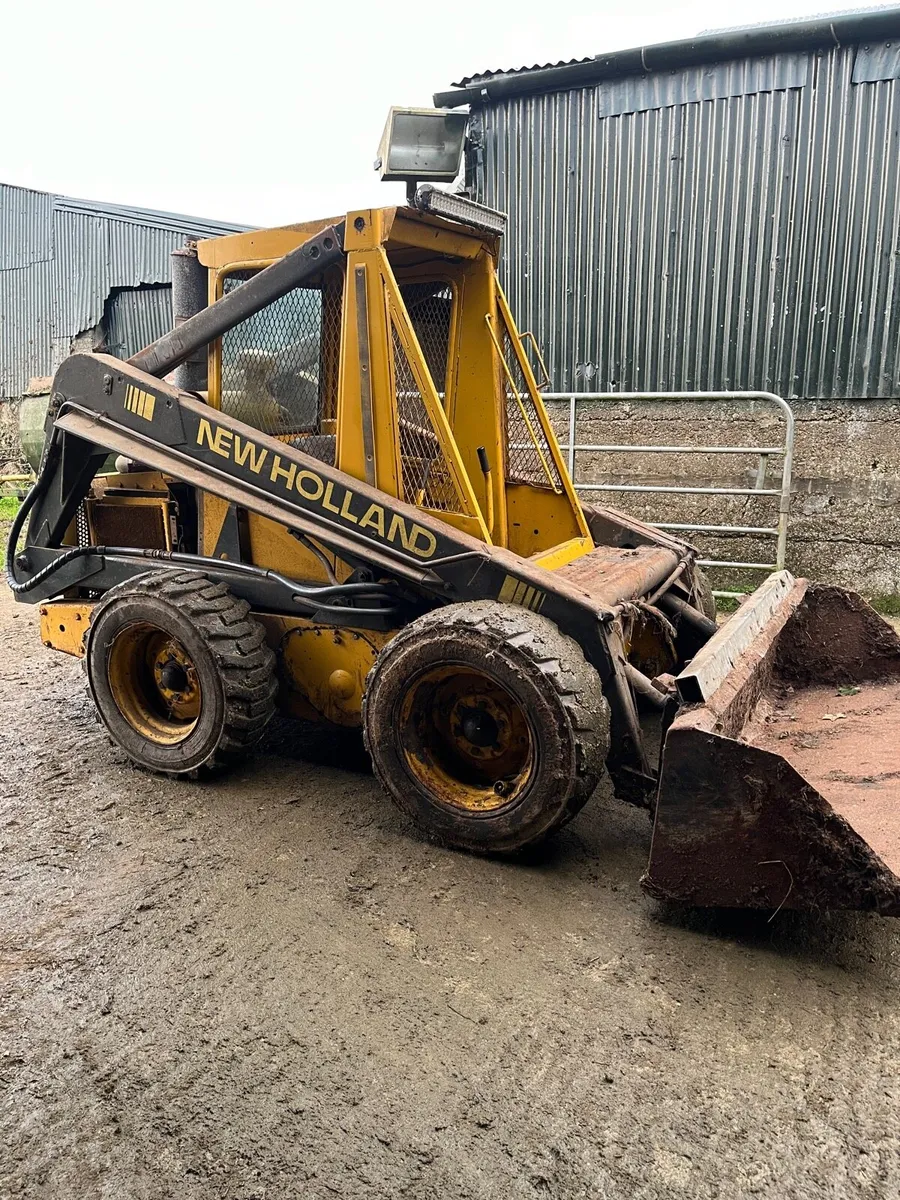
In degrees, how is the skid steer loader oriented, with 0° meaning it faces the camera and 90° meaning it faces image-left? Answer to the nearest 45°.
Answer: approximately 315°
